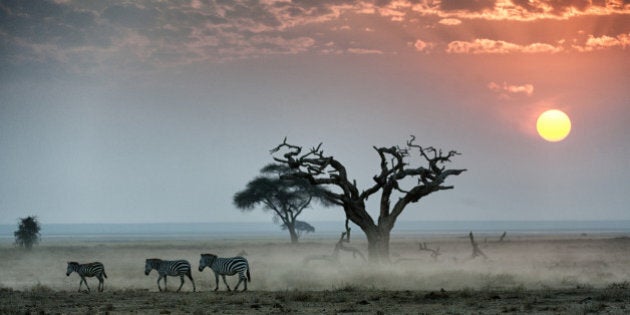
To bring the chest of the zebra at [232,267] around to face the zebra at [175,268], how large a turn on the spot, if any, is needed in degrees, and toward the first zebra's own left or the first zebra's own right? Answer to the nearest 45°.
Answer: approximately 45° to the first zebra's own right

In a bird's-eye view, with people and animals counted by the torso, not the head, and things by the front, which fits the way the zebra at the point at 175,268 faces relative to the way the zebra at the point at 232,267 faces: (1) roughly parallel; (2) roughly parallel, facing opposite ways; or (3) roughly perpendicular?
roughly parallel

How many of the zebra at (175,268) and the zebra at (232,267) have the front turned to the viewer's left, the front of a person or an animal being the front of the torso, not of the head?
2

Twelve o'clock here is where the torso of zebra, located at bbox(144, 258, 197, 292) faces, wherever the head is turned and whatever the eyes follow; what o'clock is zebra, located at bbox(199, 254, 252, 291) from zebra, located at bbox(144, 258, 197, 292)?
zebra, located at bbox(199, 254, 252, 291) is roughly at 7 o'clock from zebra, located at bbox(144, 258, 197, 292).

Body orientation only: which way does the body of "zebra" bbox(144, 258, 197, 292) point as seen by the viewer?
to the viewer's left

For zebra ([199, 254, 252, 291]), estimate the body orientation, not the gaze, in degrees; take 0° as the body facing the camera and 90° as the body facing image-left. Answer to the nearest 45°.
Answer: approximately 90°
